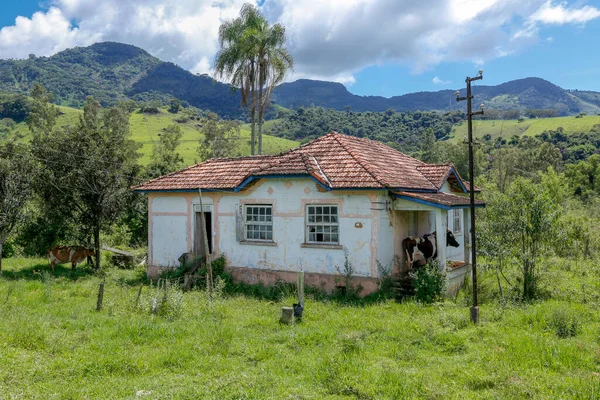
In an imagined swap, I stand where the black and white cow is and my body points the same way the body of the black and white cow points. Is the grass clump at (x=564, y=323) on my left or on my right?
on my right

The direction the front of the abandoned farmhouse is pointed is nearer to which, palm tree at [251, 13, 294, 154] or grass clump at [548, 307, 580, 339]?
the grass clump

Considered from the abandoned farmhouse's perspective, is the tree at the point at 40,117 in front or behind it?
behind

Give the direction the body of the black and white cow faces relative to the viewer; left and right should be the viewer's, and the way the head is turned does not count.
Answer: facing to the right of the viewer

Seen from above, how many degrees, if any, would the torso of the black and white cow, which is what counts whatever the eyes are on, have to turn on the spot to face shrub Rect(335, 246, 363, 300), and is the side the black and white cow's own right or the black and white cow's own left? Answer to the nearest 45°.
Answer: approximately 180°
